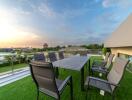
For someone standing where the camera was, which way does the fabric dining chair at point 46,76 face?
facing away from the viewer and to the right of the viewer

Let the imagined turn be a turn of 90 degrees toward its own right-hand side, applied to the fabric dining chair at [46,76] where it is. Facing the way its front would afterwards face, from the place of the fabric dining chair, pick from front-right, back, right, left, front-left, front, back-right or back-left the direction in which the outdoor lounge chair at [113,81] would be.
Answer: front-left

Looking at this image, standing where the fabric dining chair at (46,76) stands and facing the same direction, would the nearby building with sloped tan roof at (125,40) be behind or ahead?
ahead
